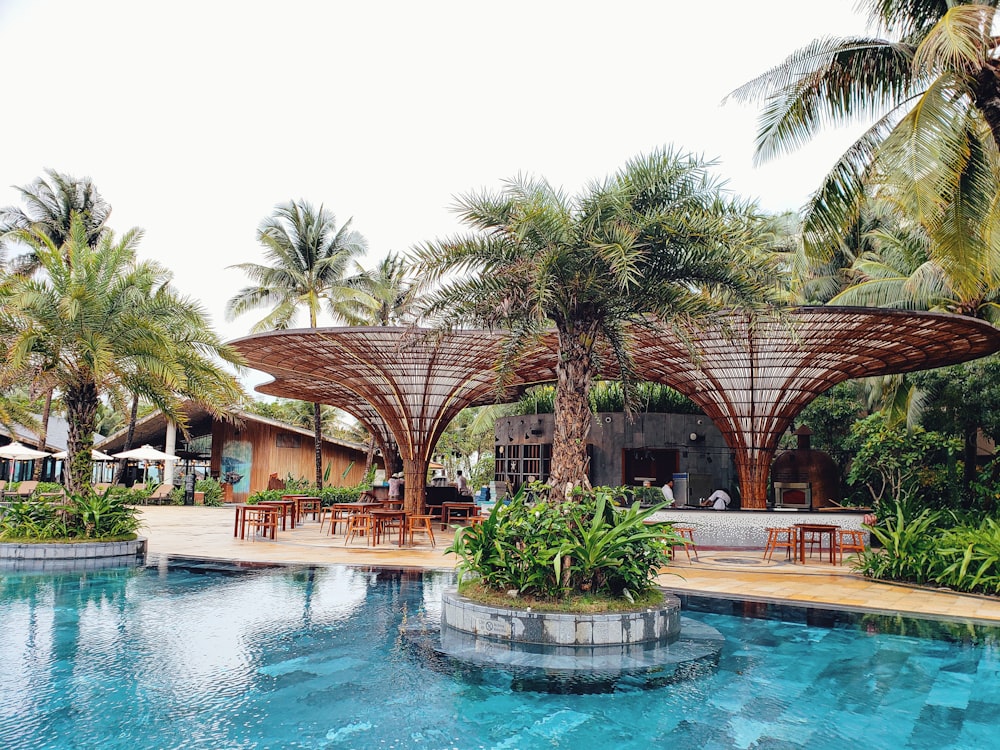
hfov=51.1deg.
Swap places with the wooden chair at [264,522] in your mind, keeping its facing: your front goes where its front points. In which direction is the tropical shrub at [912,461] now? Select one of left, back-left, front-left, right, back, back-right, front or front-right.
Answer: right

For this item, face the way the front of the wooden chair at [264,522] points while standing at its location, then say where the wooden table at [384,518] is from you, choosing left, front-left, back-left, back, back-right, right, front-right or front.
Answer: back-right

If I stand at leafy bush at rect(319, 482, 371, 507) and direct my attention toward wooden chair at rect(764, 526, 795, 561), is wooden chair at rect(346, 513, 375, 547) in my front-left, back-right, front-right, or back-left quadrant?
front-right

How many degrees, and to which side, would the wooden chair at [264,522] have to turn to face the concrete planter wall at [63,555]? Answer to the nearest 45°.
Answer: approximately 135° to its left

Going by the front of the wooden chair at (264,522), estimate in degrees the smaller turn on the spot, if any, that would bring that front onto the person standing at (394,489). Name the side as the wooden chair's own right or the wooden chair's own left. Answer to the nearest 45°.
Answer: approximately 45° to the wooden chair's own right

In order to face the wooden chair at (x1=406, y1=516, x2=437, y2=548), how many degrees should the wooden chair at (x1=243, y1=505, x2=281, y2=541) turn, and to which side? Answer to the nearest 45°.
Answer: approximately 135° to its right

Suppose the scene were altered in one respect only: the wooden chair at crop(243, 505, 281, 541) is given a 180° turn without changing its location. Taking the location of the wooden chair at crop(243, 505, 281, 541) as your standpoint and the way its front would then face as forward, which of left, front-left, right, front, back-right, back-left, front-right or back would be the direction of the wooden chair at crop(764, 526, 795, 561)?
front-left

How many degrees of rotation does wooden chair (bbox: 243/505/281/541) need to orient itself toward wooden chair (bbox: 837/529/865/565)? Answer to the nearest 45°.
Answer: approximately 135° to its right

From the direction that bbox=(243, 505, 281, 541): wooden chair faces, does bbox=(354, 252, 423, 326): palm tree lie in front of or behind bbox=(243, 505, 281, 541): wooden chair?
in front

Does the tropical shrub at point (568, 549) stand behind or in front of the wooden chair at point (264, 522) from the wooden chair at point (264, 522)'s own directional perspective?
behind

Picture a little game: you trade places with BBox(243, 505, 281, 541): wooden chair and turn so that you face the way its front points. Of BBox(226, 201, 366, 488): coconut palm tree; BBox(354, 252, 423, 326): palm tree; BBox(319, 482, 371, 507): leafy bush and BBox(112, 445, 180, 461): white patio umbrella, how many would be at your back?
0

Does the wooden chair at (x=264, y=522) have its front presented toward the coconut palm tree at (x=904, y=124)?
no

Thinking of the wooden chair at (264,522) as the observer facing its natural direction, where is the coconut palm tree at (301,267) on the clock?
The coconut palm tree is roughly at 12 o'clock from the wooden chair.

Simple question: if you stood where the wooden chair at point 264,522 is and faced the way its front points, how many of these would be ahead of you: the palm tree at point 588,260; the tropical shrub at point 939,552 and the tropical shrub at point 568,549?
0

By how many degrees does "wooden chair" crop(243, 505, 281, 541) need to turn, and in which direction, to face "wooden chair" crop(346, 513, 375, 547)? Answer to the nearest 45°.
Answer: approximately 135° to its right

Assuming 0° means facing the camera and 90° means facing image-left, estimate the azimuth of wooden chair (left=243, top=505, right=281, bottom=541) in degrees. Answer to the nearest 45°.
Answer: approximately 180°
